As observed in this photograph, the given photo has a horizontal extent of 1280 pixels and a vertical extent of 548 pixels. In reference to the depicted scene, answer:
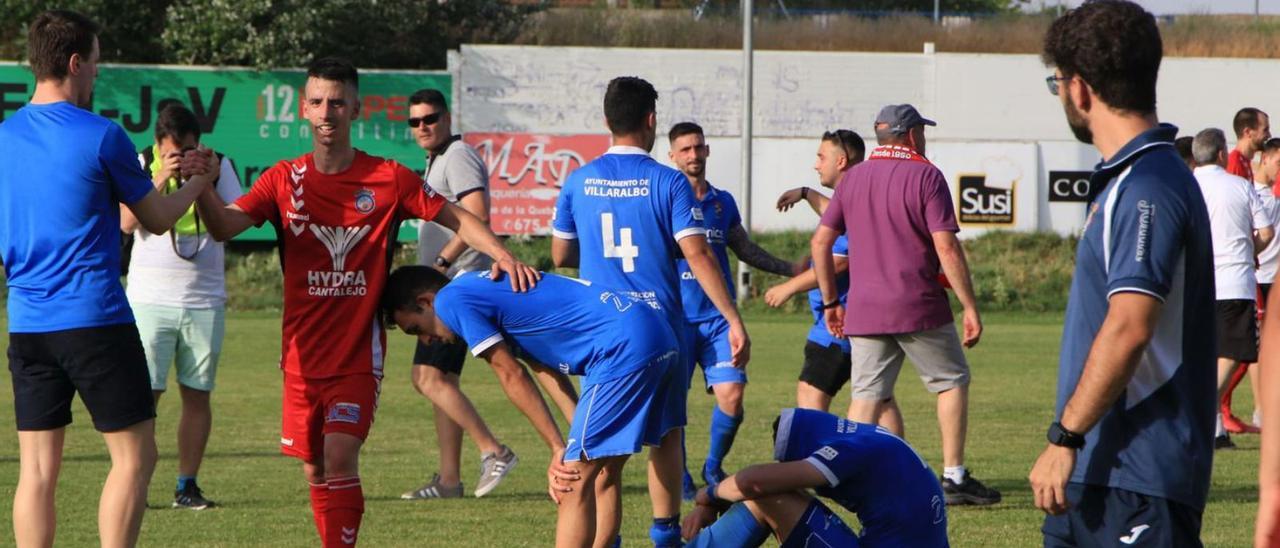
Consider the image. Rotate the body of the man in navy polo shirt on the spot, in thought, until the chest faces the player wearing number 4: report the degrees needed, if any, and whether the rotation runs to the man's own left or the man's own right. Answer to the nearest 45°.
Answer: approximately 45° to the man's own right

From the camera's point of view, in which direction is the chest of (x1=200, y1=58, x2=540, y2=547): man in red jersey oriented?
toward the camera

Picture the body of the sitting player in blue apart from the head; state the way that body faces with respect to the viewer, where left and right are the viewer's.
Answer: facing to the left of the viewer

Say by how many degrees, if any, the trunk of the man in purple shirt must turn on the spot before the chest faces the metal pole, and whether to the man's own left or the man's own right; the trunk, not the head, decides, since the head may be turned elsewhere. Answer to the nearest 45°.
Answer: approximately 45° to the man's own left

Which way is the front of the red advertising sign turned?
toward the camera

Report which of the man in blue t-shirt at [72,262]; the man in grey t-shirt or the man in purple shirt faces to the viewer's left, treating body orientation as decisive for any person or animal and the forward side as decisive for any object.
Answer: the man in grey t-shirt

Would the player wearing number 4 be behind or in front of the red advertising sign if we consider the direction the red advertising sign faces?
in front

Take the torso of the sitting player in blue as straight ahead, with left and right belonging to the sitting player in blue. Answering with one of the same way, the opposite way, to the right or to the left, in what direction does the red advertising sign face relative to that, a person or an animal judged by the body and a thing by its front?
to the left

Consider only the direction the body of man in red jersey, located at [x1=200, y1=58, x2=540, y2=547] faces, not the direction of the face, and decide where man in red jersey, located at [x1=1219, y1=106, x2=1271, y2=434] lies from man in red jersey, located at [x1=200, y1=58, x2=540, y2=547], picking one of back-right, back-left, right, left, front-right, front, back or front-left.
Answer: back-left

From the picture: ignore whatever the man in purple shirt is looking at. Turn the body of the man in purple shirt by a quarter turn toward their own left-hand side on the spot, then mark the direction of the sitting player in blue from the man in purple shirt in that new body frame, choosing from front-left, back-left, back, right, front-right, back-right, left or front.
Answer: back-left

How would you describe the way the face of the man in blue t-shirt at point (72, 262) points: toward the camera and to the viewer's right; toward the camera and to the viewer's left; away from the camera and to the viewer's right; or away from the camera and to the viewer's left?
away from the camera and to the viewer's right

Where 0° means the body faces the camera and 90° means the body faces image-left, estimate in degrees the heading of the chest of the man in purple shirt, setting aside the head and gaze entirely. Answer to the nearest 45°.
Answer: approximately 225°

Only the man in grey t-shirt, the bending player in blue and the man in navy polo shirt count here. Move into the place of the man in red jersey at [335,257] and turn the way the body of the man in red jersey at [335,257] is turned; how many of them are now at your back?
1
